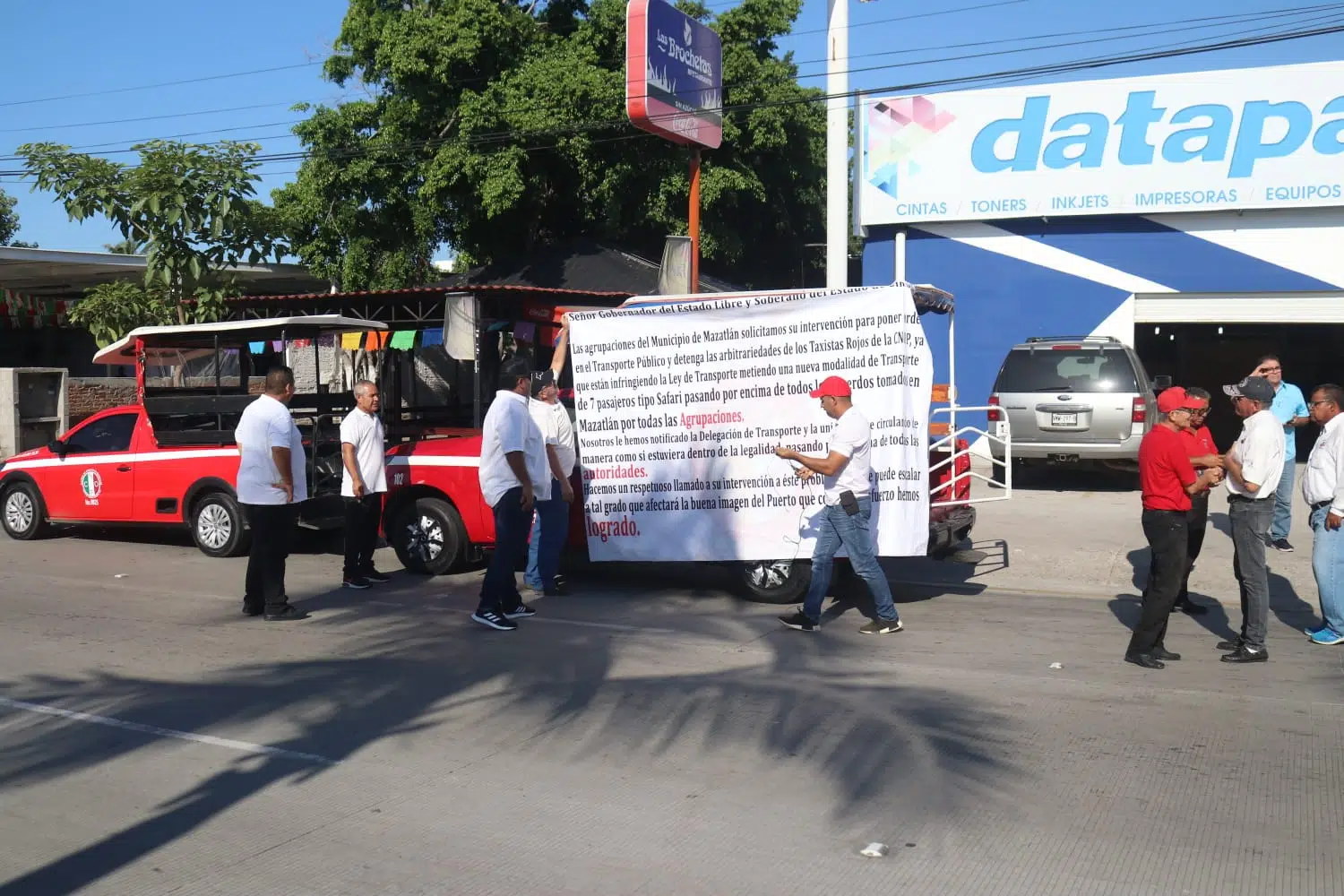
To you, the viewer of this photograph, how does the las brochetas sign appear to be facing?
facing the viewer and to the right of the viewer

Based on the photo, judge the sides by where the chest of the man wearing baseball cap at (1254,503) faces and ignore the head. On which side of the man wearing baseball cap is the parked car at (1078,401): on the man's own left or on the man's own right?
on the man's own right

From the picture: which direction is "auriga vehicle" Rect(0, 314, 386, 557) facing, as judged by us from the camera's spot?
facing away from the viewer and to the left of the viewer

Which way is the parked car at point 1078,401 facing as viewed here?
away from the camera

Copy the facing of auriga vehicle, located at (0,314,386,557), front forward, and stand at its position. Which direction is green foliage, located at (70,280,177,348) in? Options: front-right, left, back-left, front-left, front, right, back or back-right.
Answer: front-right

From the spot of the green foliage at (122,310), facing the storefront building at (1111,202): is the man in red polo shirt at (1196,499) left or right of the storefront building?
right

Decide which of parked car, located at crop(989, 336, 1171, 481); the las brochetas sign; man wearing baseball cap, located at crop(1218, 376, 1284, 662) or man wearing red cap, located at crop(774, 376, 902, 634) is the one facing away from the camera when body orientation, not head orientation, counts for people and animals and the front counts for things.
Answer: the parked car

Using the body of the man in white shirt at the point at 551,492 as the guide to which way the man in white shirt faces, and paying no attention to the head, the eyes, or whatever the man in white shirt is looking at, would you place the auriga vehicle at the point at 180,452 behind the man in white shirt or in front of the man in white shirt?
behind

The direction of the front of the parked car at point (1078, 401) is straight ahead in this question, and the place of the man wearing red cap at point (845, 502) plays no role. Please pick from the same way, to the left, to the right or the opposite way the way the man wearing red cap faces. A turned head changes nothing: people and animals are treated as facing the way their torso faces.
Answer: to the left

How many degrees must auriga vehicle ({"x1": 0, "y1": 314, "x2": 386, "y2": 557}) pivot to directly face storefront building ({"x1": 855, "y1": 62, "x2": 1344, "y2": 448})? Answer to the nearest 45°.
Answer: approximately 135° to its right

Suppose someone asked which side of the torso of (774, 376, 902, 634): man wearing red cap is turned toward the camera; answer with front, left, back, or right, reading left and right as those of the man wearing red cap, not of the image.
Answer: left

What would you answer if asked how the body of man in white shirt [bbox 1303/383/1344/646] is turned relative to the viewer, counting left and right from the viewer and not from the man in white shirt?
facing to the left of the viewer

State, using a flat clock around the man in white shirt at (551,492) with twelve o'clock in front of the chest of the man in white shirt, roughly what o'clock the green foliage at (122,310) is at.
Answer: The green foliage is roughly at 8 o'clock from the man in white shirt.

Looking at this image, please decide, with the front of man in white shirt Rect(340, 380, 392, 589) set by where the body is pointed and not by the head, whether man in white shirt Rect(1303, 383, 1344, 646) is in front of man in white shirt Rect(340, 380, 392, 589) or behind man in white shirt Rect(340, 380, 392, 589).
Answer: in front

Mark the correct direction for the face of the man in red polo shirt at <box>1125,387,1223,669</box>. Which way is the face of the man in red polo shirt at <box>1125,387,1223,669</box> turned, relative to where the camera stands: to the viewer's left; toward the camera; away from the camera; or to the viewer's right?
to the viewer's right

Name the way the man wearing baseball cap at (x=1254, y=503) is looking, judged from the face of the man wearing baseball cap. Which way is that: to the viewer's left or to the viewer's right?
to the viewer's left

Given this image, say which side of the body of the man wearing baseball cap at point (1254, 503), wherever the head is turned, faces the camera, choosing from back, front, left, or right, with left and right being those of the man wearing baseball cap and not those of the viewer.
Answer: left

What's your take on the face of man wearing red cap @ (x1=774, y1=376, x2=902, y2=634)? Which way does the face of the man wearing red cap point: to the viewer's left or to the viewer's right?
to the viewer's left
